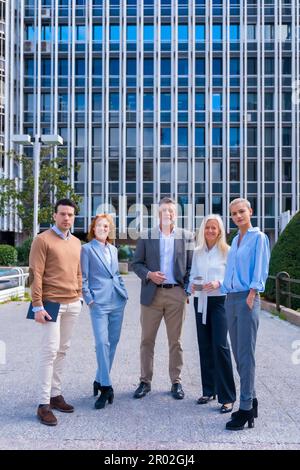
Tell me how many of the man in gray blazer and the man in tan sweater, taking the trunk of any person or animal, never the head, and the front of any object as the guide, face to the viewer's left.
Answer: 0

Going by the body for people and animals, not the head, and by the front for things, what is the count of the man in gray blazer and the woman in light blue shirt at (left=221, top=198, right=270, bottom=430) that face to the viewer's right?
0

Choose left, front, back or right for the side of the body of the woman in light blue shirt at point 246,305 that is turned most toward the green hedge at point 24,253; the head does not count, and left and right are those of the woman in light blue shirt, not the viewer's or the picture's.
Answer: right

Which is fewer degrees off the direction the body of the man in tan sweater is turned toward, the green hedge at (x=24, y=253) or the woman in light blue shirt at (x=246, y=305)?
the woman in light blue shirt

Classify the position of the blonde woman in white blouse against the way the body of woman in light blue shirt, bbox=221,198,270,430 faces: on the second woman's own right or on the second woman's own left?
on the second woman's own right

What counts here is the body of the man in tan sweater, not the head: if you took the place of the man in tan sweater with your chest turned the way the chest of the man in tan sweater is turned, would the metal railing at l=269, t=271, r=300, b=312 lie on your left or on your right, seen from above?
on your left

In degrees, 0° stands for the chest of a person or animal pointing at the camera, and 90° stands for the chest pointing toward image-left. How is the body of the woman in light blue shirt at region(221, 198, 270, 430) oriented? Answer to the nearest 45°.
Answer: approximately 45°

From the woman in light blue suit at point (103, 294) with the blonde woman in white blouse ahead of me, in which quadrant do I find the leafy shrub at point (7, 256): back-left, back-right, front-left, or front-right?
back-left

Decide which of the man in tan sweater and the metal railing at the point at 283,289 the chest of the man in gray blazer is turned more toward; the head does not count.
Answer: the man in tan sweater

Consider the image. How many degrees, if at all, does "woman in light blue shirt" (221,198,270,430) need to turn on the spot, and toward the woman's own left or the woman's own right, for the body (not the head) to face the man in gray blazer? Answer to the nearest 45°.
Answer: approximately 90° to the woman's own right

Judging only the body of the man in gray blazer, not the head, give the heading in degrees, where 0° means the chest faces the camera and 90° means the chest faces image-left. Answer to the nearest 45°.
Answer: approximately 0°

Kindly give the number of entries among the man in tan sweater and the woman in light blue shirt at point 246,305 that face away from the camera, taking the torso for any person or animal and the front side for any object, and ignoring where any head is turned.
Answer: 0
